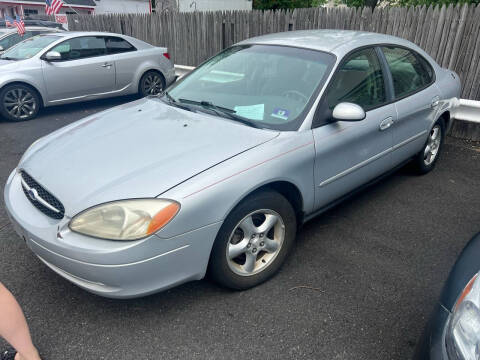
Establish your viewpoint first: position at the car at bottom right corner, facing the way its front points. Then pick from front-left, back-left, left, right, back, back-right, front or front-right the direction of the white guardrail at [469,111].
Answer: back-right

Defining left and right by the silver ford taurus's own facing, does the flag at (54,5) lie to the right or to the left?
on its right

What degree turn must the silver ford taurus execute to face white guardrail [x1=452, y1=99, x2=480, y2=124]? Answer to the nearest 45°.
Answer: approximately 180°

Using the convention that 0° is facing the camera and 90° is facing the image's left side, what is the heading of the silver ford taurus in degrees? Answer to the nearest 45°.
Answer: approximately 45°

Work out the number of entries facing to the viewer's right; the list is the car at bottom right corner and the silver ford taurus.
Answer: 0

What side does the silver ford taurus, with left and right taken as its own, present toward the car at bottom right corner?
left

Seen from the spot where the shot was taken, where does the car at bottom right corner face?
facing the viewer and to the left of the viewer
